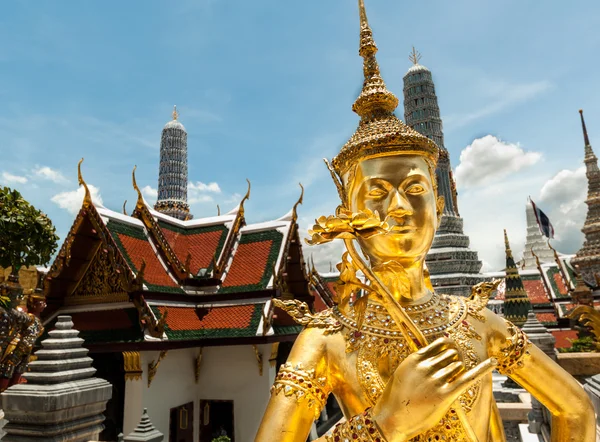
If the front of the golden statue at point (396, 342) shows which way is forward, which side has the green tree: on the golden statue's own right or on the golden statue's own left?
on the golden statue's own right

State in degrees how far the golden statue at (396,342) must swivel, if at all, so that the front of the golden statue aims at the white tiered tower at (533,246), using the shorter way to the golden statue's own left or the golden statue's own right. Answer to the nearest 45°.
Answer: approximately 180°

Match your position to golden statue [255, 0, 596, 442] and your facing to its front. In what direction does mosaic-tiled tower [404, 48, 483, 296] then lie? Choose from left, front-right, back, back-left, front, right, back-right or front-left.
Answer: back

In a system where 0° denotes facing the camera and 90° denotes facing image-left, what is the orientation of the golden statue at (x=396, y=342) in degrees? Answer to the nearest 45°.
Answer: approximately 0°

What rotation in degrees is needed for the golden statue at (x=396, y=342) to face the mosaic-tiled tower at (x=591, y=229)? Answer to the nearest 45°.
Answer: approximately 180°

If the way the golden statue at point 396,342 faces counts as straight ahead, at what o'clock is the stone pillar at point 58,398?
The stone pillar is roughly at 4 o'clock from the golden statue.

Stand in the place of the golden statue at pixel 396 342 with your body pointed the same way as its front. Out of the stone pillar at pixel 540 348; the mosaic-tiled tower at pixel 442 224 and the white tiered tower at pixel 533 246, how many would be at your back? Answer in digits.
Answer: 3

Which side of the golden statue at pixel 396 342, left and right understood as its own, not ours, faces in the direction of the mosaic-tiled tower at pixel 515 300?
back

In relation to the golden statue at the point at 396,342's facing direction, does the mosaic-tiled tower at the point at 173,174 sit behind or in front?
behind

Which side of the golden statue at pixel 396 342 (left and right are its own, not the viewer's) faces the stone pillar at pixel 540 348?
back
